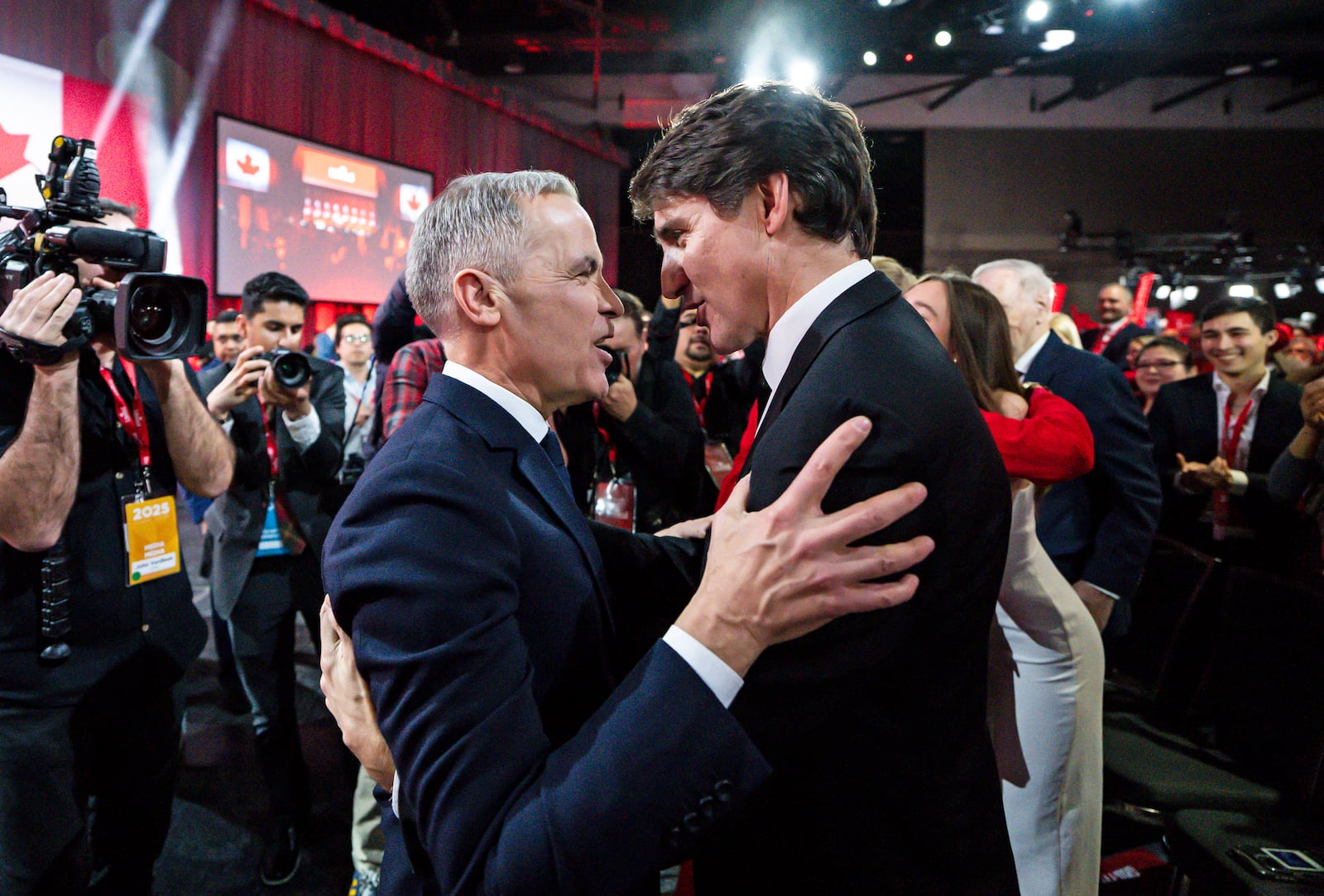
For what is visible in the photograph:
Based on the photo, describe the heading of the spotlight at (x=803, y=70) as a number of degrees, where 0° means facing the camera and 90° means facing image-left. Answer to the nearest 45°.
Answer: approximately 0°

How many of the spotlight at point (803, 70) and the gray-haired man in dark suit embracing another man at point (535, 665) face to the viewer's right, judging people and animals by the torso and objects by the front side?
1

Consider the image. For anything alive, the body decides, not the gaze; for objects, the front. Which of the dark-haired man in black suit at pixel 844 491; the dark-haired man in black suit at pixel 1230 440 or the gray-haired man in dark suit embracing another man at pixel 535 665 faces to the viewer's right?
the gray-haired man in dark suit embracing another man

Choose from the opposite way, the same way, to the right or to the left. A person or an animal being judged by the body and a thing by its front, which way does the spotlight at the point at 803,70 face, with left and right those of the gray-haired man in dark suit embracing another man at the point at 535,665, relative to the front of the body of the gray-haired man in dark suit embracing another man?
to the right

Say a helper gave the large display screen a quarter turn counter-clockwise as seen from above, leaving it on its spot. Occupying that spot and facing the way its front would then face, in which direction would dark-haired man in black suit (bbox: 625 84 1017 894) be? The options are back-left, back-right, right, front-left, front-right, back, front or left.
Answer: back-right

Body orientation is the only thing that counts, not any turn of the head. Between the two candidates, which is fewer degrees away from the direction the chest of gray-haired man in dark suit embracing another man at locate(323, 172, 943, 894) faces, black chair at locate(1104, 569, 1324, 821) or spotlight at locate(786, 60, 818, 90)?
the black chair

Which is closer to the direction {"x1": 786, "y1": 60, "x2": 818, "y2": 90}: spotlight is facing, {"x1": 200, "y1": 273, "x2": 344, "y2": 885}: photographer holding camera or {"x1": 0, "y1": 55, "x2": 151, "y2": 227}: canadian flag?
the photographer holding camera

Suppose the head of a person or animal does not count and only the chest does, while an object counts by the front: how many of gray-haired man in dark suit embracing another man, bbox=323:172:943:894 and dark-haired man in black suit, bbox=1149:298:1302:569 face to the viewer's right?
1

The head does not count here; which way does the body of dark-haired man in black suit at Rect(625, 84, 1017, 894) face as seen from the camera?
to the viewer's left

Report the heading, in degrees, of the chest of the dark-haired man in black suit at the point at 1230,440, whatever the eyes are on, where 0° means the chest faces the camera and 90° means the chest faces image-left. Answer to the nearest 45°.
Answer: approximately 0°

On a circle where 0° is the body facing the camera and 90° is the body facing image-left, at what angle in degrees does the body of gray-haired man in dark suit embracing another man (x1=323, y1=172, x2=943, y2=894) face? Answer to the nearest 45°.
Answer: approximately 270°

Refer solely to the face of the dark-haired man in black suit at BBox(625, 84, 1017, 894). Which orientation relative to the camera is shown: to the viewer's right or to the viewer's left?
to the viewer's left

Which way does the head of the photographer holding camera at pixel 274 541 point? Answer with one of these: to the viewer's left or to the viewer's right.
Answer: to the viewer's right

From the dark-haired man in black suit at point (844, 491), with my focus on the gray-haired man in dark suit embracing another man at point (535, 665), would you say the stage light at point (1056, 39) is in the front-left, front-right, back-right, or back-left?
back-right

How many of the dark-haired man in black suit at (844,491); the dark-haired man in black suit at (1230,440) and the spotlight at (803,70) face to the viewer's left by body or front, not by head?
1

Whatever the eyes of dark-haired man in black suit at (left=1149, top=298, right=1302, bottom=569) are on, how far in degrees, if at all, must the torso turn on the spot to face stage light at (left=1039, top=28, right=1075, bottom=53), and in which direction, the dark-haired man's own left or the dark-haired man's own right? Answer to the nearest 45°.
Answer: approximately 180°
